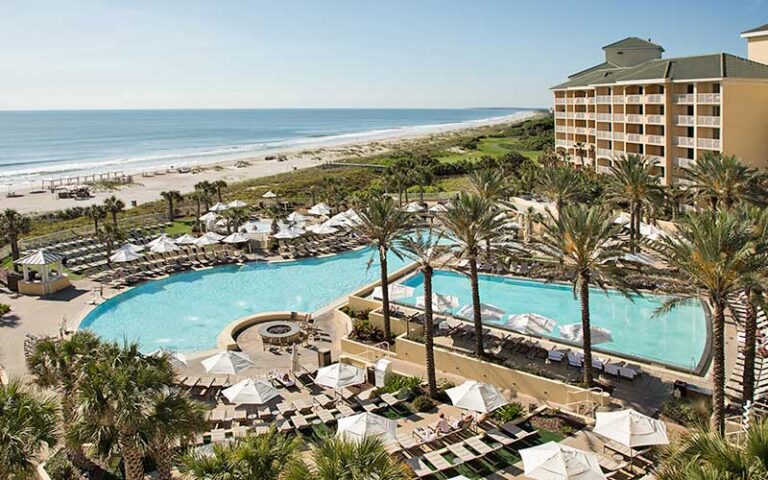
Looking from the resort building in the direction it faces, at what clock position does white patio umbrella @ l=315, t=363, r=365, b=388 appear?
The white patio umbrella is roughly at 11 o'clock from the resort building.

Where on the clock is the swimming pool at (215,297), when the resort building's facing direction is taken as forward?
The swimming pool is roughly at 12 o'clock from the resort building.

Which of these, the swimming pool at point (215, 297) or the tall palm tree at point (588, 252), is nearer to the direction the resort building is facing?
the swimming pool

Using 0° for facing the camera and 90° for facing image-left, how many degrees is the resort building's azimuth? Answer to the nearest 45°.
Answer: approximately 45°

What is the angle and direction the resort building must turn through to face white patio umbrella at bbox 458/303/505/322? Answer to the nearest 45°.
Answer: approximately 45° to its left

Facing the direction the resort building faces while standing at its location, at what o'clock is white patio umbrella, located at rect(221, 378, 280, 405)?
The white patio umbrella is roughly at 11 o'clock from the resort building.

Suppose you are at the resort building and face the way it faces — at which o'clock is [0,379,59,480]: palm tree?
The palm tree is roughly at 11 o'clock from the resort building.

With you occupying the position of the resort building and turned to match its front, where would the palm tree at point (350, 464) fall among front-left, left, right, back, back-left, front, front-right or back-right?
front-left

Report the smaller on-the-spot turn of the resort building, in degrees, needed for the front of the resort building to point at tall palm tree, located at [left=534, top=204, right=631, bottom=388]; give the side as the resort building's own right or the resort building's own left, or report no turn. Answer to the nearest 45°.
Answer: approximately 45° to the resort building's own left
